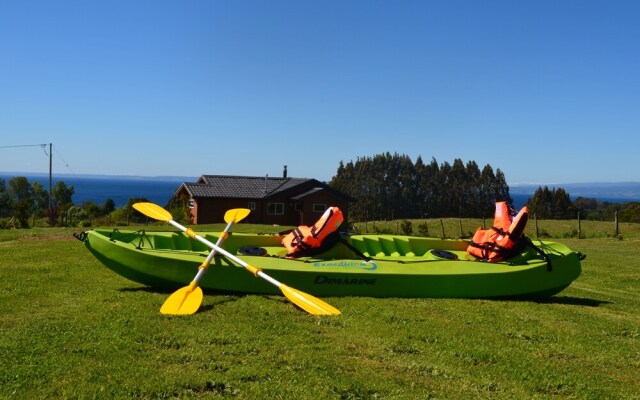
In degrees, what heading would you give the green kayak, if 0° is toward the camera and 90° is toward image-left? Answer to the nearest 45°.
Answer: approximately 90°

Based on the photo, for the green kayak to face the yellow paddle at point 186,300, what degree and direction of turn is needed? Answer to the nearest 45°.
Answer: approximately 45° to its left
